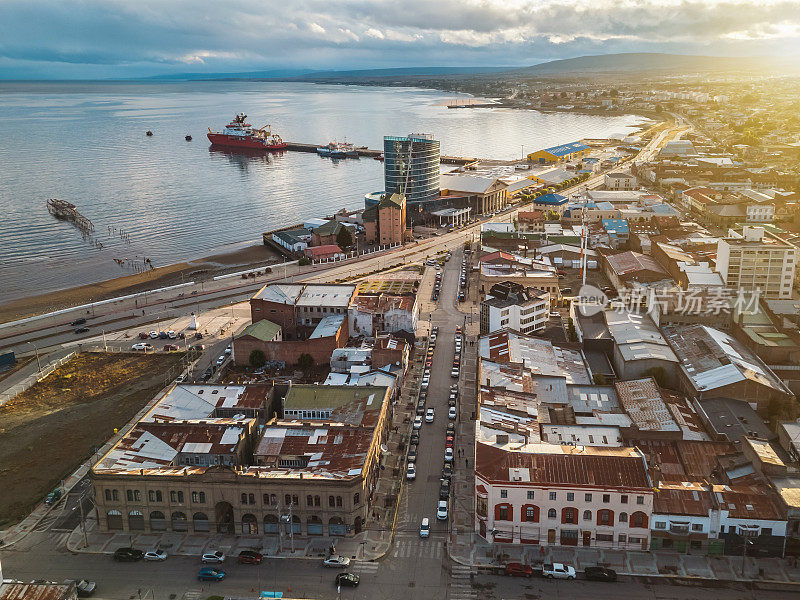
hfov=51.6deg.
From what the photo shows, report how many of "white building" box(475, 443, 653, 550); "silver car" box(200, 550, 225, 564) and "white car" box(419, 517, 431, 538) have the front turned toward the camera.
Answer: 2

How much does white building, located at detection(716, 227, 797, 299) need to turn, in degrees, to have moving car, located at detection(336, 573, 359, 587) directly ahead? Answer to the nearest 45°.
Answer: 0° — it already faces it

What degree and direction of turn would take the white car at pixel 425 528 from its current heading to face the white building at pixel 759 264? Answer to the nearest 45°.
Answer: approximately 135° to its left

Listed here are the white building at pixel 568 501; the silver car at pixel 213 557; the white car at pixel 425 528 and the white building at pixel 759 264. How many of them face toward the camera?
3

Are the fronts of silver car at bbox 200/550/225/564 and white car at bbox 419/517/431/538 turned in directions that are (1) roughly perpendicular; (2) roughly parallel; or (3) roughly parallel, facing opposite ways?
roughly perpendicular

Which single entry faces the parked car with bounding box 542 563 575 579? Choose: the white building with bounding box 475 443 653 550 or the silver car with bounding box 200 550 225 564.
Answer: the white building

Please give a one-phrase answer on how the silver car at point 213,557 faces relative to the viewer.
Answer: facing to the left of the viewer

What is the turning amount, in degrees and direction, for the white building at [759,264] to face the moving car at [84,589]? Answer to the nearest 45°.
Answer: approximately 45° to its right

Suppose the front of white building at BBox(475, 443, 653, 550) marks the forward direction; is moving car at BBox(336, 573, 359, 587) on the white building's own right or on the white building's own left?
on the white building's own right

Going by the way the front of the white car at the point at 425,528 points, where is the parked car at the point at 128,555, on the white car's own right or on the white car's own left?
on the white car's own right

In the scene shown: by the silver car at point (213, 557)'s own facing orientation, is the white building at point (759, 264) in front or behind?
behind

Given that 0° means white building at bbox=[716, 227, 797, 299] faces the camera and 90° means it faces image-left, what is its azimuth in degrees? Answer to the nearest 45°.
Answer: approximately 0°

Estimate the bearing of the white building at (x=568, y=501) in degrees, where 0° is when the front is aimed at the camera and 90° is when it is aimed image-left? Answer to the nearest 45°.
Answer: approximately 0°
